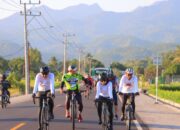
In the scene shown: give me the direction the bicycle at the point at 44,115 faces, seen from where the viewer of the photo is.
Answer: facing the viewer

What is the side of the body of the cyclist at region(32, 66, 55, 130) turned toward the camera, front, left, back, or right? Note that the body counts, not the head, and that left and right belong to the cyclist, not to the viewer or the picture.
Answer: front

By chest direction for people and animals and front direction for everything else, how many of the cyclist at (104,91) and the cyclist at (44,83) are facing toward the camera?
2

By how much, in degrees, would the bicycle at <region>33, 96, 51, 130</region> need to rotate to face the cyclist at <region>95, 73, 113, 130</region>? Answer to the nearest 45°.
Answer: approximately 90° to its left

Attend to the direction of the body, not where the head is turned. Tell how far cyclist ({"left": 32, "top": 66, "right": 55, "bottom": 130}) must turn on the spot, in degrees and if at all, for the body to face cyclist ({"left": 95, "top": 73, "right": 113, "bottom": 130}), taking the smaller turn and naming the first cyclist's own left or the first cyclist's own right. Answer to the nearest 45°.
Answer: approximately 90° to the first cyclist's own left

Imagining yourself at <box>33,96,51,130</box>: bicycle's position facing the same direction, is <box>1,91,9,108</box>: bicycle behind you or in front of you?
behind

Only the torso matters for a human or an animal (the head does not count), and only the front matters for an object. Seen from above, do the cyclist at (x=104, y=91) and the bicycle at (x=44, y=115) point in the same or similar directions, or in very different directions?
same or similar directions

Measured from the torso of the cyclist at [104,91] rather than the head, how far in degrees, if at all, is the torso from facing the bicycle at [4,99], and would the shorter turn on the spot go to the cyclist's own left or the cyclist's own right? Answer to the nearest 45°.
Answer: approximately 135° to the cyclist's own right

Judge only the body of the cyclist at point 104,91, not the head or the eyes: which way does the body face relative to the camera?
toward the camera
